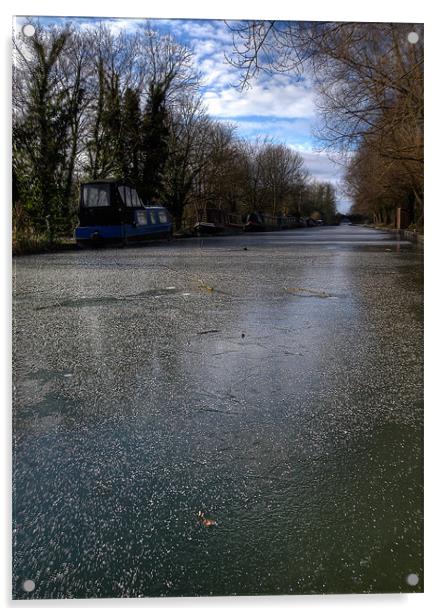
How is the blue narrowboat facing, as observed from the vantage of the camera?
facing away from the viewer and to the right of the viewer
